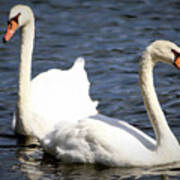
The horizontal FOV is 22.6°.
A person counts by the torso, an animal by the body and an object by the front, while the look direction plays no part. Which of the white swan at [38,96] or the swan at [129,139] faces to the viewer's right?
the swan

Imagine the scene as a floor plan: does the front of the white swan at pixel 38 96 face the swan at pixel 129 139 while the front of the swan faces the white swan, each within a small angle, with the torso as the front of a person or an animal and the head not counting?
no

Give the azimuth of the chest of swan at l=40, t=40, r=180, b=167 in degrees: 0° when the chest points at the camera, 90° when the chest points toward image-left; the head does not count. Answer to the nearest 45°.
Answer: approximately 270°

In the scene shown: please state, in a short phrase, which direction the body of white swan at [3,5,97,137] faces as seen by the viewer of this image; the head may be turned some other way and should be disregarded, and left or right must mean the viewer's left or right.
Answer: facing the viewer and to the left of the viewer

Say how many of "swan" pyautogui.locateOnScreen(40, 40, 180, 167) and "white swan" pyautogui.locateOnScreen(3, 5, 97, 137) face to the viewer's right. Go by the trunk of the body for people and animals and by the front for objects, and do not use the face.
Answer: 1

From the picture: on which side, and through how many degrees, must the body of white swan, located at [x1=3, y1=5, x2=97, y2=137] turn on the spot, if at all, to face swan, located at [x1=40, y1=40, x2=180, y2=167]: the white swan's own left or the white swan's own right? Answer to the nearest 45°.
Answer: approximately 90° to the white swan's own left

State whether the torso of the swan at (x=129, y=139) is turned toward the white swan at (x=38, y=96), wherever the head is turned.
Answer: no
